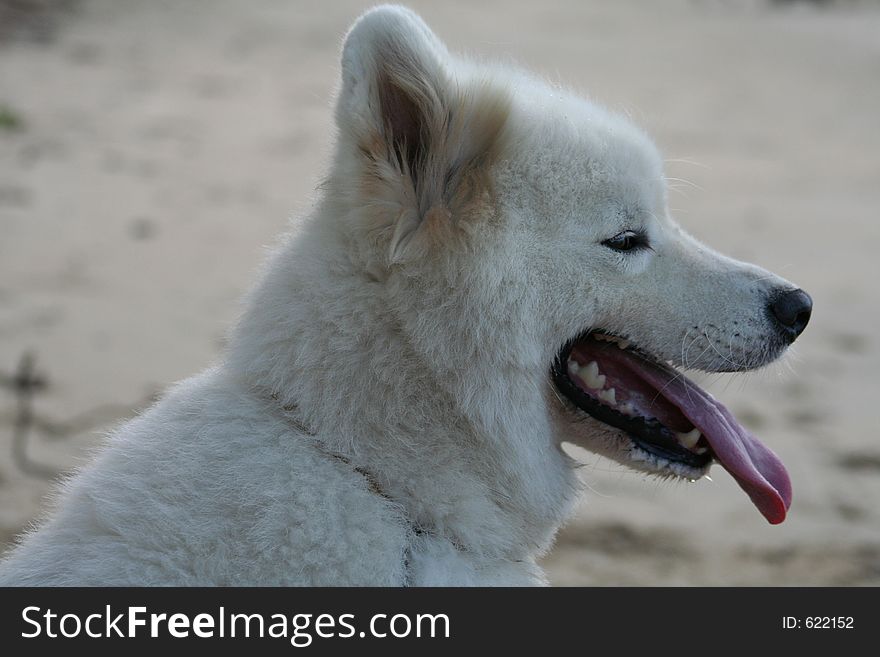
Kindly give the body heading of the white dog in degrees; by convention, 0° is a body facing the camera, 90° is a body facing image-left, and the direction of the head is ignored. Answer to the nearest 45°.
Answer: approximately 270°
